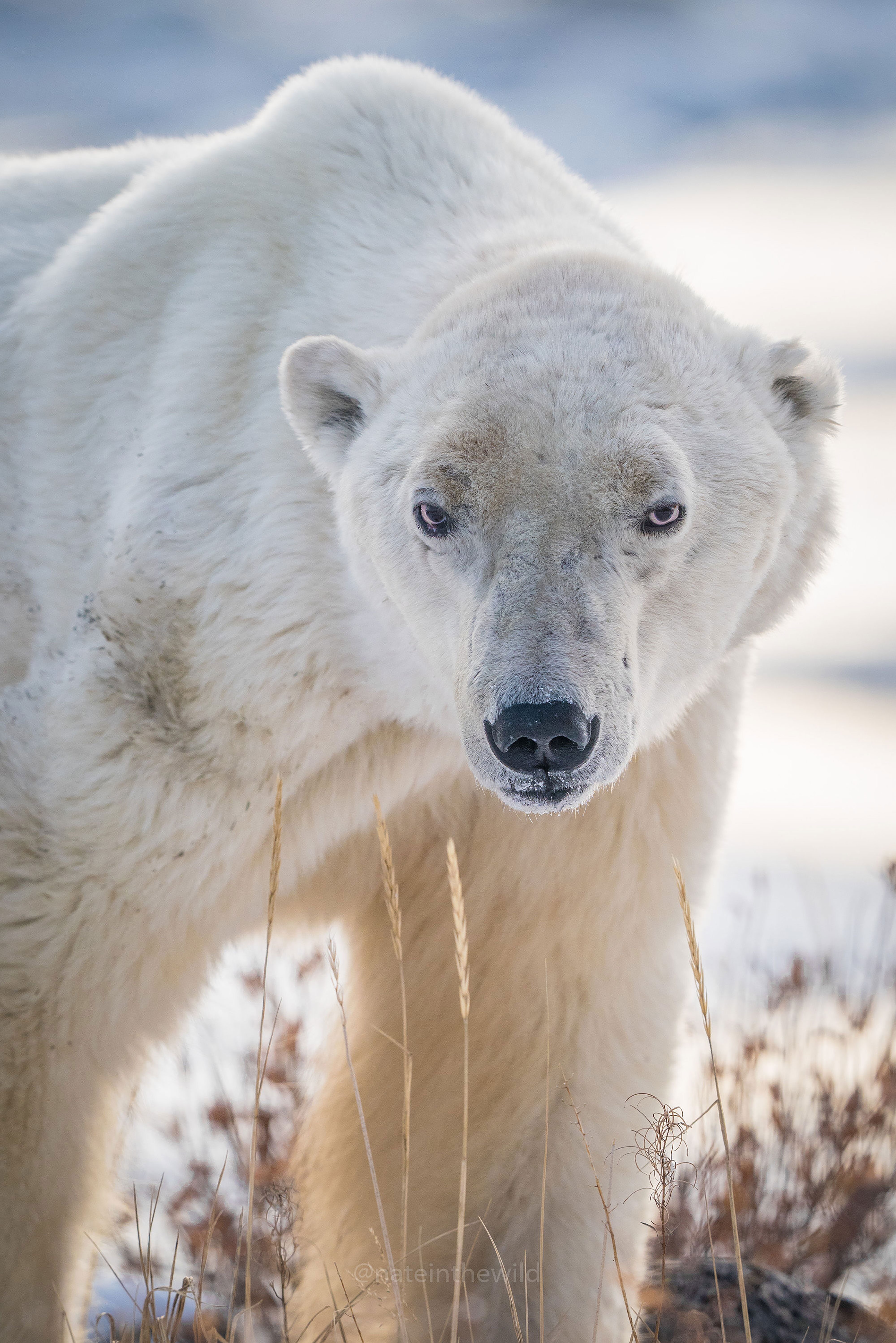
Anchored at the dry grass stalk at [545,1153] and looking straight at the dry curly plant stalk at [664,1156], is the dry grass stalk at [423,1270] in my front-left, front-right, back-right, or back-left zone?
back-right

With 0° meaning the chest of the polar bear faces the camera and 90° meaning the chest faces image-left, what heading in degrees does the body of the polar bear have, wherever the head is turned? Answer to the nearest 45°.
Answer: approximately 315°
